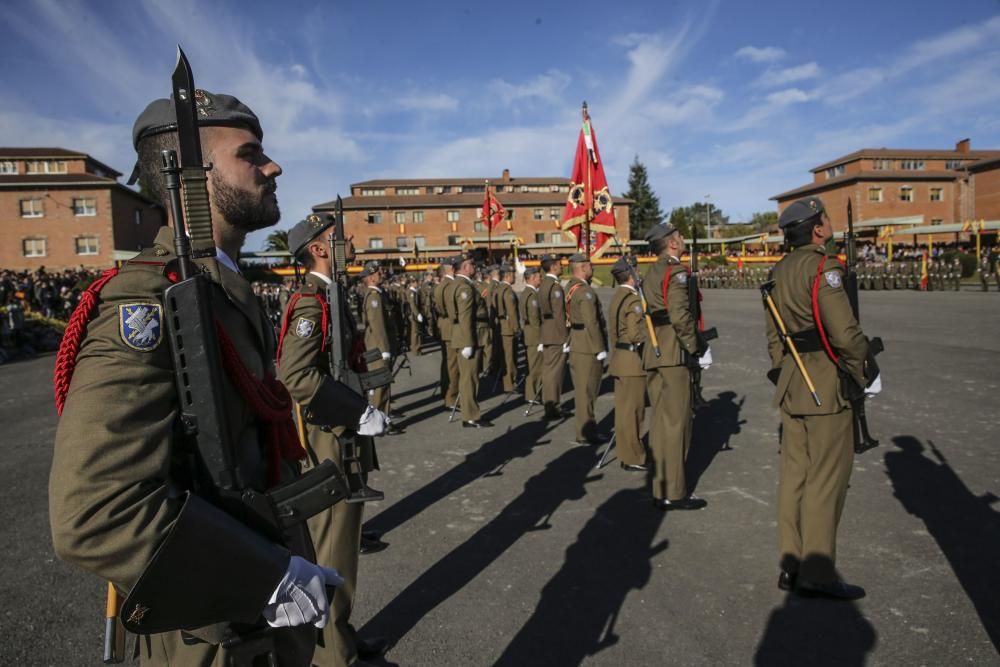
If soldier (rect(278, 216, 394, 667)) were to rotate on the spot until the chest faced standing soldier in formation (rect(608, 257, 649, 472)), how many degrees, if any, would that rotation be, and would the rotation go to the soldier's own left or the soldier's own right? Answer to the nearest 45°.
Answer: approximately 45° to the soldier's own left

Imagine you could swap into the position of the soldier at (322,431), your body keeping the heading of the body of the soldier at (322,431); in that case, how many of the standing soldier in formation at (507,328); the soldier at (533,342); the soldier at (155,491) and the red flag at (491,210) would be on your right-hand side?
1

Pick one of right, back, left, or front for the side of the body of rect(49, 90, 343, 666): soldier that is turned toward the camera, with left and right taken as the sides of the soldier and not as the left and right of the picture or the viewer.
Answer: right

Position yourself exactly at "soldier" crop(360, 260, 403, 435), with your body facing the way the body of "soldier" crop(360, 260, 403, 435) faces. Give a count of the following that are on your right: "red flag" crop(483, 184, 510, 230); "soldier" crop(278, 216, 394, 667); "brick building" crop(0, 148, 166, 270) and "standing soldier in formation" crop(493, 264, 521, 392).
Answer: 1

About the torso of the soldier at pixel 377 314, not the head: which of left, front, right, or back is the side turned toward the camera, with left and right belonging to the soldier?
right

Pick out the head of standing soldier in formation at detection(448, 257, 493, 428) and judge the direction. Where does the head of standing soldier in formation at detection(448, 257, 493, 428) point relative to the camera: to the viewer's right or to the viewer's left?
to the viewer's right

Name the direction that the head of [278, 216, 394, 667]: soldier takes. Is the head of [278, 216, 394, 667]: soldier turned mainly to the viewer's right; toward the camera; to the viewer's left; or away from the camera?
to the viewer's right

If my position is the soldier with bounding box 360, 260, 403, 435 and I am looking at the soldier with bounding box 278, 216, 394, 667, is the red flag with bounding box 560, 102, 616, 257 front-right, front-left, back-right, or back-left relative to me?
back-left

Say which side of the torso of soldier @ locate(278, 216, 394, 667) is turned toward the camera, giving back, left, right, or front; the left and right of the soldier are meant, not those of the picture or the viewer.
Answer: right

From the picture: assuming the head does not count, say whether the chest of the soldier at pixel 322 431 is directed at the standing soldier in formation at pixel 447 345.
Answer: no

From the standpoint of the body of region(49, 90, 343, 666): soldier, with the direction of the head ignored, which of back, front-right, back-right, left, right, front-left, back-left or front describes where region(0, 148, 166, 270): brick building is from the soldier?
left

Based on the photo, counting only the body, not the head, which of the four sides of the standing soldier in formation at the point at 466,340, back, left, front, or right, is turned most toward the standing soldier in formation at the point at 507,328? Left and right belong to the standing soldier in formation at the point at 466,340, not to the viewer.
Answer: left

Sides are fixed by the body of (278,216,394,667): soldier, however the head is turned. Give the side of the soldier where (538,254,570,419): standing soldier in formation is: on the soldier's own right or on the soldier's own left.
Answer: on the soldier's own left

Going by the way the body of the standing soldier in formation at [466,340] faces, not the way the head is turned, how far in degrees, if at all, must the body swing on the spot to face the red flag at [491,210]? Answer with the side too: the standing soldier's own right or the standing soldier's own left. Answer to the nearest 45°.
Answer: approximately 90° to the standing soldier's own left
